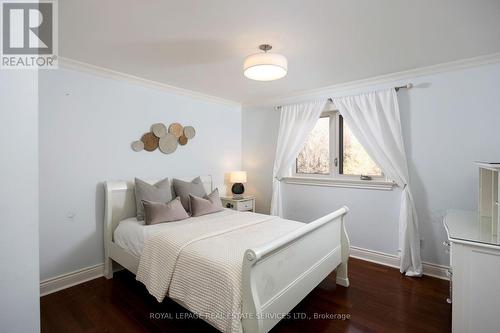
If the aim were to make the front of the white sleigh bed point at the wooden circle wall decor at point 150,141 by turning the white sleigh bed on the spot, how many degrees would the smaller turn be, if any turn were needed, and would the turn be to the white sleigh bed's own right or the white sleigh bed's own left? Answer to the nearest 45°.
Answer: approximately 180°

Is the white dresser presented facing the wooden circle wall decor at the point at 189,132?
yes

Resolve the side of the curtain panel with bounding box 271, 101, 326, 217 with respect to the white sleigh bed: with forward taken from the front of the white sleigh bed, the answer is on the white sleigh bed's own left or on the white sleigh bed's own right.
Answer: on the white sleigh bed's own left

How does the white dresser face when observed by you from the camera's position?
facing to the left of the viewer

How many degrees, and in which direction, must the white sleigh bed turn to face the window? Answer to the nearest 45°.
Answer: approximately 90° to its left

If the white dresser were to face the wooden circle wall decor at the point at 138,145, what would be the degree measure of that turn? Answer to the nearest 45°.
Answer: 0° — it already faces it

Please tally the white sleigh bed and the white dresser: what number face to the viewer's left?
1

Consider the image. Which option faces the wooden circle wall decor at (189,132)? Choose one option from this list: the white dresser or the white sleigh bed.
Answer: the white dresser

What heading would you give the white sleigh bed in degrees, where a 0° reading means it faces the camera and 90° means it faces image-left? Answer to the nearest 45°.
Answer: approximately 315°

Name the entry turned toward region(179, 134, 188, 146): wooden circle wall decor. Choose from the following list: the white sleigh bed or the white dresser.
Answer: the white dresser

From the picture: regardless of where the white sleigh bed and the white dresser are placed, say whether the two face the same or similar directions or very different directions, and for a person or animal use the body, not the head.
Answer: very different directions

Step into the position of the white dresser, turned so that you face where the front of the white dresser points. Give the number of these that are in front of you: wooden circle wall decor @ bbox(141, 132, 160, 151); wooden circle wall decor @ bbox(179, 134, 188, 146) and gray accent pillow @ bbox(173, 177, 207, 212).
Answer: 3

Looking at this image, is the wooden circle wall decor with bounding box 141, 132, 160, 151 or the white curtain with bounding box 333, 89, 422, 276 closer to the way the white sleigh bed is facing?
the white curtain
